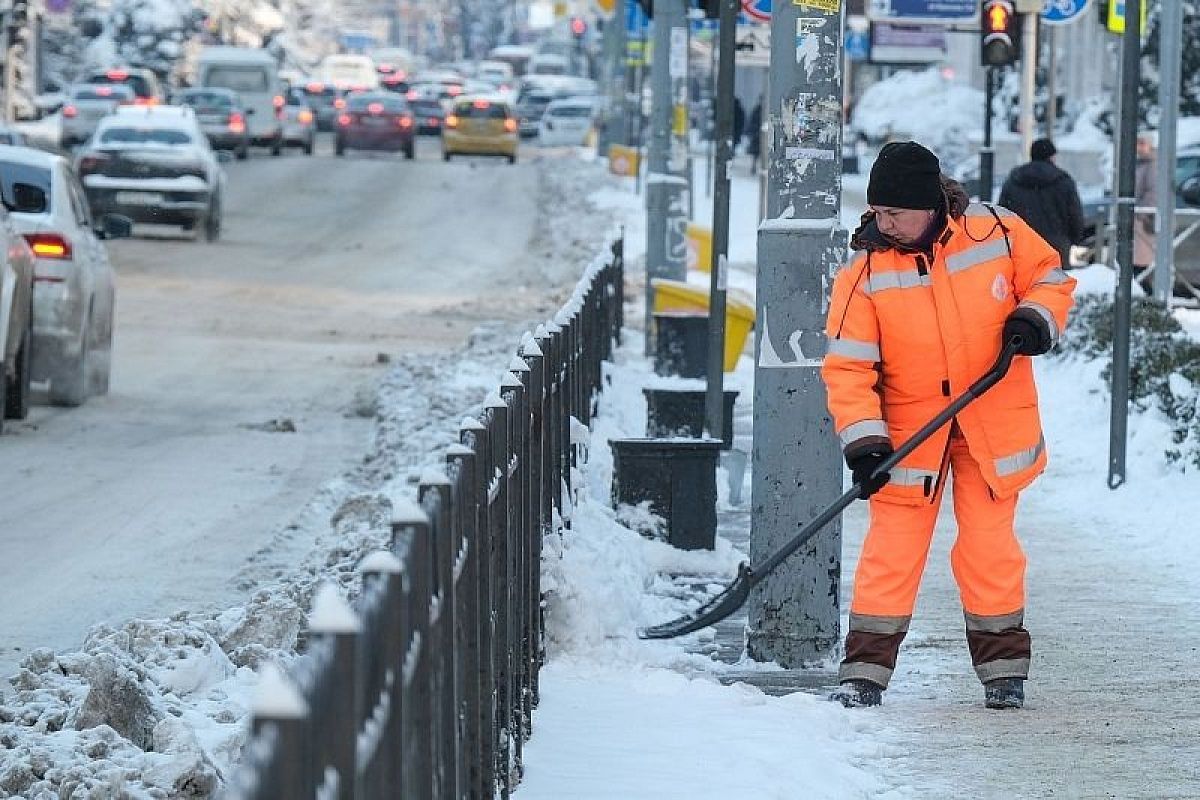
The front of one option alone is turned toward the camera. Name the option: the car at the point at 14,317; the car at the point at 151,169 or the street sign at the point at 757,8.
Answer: the street sign

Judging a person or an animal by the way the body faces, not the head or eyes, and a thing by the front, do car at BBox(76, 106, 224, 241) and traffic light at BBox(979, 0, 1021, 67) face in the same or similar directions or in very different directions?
very different directions

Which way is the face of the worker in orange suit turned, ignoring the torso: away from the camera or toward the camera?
toward the camera

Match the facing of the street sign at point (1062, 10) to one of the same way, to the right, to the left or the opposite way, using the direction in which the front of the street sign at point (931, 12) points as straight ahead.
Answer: the same way

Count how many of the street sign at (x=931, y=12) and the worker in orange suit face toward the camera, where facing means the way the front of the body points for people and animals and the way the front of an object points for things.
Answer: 2

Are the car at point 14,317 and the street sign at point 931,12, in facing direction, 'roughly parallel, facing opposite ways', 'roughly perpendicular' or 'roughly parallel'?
roughly parallel, facing opposite ways

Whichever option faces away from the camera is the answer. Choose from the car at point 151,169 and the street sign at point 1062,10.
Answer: the car

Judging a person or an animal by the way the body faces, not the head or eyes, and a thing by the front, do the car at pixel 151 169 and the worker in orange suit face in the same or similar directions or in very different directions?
very different directions

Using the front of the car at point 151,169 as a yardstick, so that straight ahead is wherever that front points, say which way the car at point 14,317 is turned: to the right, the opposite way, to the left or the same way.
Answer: the same way

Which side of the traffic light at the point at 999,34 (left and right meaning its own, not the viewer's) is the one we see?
front

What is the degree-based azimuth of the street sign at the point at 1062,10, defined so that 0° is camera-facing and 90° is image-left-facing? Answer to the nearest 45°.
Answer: approximately 0°

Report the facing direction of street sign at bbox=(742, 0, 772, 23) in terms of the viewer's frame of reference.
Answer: facing the viewer

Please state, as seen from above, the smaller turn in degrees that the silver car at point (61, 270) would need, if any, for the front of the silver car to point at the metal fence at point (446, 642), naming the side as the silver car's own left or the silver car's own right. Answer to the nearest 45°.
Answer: approximately 180°

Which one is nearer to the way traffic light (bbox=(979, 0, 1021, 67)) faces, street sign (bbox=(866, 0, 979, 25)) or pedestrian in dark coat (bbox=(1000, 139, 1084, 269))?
the pedestrian in dark coat

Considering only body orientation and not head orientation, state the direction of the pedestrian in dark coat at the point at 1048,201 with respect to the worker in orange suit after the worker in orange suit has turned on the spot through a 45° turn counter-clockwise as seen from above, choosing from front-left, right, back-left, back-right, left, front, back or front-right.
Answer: back-left

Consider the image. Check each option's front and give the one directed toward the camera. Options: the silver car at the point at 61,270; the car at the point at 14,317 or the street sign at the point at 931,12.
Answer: the street sign

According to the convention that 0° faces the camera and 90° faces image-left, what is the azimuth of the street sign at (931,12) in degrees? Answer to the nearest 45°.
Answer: approximately 0°

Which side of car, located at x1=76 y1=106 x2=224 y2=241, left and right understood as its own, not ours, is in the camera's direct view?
back

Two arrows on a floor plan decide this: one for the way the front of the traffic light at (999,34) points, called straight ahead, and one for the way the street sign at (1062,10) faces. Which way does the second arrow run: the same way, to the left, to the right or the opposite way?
the same way
